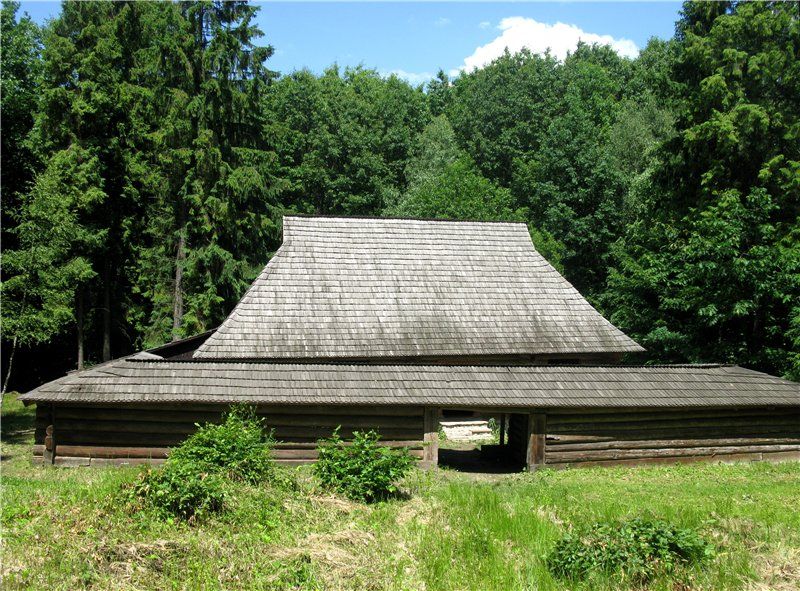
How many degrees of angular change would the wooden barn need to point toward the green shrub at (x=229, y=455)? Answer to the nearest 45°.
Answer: approximately 45° to its right

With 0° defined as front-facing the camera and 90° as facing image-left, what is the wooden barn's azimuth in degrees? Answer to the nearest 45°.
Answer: approximately 0°

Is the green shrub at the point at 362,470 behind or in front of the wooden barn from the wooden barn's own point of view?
in front

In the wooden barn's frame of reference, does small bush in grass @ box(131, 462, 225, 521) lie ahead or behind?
ahead
